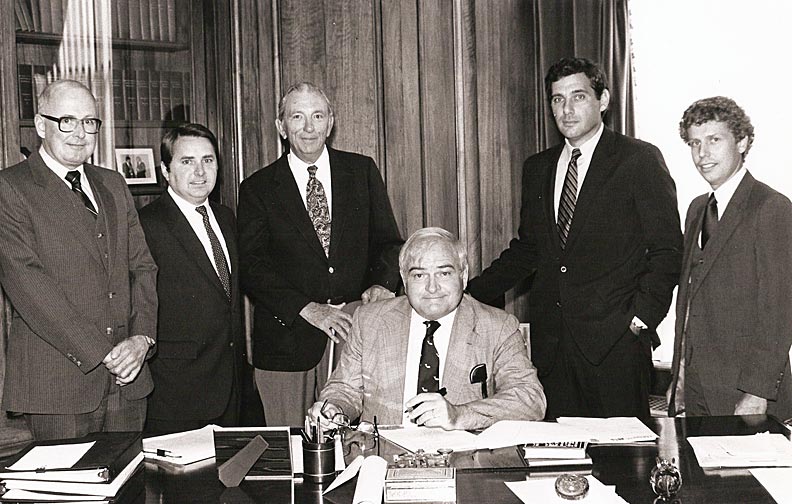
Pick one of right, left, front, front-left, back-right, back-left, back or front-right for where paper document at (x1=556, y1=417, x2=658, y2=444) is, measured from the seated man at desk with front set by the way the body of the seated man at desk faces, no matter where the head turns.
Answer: front-left

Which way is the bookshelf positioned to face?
toward the camera

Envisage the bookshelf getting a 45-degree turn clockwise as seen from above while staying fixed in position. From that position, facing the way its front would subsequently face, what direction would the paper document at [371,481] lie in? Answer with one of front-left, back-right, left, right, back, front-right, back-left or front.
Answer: front-left

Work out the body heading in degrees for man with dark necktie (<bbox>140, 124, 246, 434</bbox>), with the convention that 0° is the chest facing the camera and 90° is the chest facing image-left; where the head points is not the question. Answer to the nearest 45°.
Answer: approximately 315°

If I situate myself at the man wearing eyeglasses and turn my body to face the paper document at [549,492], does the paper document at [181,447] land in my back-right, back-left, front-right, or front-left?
front-right

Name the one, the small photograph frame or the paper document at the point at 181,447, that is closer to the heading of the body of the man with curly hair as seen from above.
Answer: the paper document

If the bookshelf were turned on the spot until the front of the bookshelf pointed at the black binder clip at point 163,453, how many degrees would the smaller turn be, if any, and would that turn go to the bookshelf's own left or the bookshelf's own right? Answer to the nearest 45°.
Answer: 0° — it already faces it

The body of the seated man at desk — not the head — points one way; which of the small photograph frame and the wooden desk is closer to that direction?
the wooden desk

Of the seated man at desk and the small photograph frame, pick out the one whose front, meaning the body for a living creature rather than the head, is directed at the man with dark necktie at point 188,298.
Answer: the small photograph frame

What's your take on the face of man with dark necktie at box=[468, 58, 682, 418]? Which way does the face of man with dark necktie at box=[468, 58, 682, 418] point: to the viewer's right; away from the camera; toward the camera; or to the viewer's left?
toward the camera

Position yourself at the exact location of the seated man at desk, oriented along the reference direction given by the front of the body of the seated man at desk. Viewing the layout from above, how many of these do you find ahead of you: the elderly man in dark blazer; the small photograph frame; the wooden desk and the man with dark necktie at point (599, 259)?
1

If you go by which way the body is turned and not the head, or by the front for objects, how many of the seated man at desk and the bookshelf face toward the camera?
2

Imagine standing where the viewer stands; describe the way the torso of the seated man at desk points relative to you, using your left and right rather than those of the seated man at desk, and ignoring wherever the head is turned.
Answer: facing the viewer

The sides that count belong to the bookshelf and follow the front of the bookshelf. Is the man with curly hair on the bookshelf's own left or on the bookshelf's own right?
on the bookshelf's own left

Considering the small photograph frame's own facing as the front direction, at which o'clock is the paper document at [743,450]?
The paper document is roughly at 11 o'clock from the small photograph frame.

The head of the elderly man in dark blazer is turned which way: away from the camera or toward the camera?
toward the camera

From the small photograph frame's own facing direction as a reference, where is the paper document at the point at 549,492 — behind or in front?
in front
